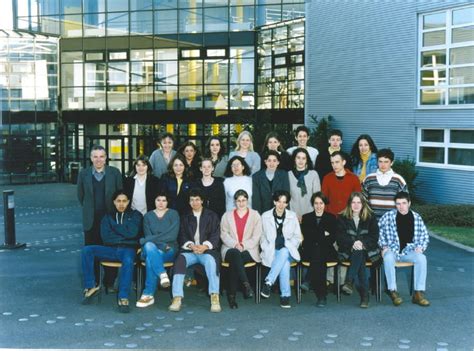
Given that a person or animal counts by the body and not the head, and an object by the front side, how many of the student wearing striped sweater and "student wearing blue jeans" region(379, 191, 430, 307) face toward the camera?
2

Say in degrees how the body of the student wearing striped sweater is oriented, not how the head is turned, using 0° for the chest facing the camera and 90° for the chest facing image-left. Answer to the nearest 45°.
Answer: approximately 0°

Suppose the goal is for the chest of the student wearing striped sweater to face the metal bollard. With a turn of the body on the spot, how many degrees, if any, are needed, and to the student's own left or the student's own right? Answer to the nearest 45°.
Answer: approximately 90° to the student's own right

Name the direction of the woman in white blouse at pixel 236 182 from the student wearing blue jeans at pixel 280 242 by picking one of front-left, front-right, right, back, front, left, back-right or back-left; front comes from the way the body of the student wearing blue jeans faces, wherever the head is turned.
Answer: back-right

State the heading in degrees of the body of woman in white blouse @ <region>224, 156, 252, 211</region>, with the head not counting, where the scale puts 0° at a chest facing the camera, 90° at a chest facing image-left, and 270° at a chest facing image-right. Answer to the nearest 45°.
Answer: approximately 0°

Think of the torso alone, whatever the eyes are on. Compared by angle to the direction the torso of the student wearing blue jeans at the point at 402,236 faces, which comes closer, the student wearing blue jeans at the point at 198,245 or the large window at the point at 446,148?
the student wearing blue jeans
